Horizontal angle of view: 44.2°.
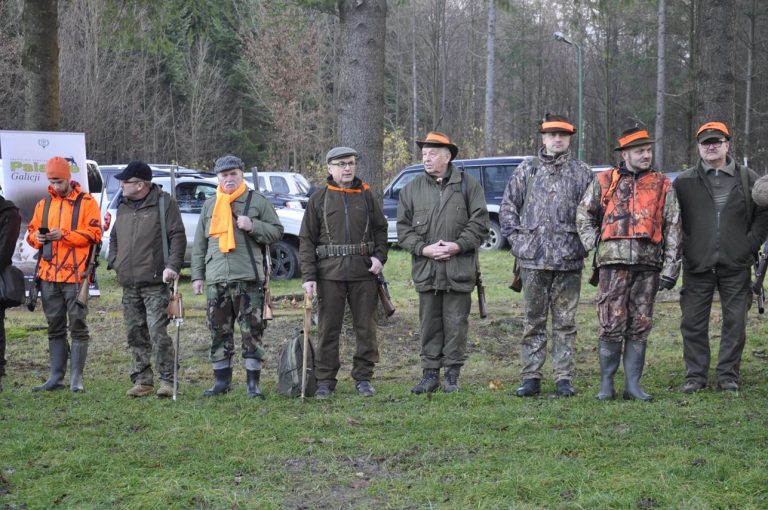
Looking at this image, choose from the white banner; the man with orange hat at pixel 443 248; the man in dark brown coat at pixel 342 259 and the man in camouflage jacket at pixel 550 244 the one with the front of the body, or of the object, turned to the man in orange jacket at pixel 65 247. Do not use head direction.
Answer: the white banner

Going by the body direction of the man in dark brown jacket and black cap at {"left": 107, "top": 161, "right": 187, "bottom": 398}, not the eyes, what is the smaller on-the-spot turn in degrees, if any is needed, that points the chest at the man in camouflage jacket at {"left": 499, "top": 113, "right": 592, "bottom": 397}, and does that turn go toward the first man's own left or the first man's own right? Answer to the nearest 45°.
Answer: approximately 135° to the first man's own left

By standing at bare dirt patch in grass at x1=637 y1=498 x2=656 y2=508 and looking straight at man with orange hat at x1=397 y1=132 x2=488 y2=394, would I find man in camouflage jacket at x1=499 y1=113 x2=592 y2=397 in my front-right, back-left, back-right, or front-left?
front-right

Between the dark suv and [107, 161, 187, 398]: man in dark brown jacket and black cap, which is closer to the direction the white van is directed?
the dark suv

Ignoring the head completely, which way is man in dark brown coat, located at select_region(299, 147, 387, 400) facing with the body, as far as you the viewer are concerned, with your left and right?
facing the viewer

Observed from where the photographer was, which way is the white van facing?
facing the viewer and to the right of the viewer

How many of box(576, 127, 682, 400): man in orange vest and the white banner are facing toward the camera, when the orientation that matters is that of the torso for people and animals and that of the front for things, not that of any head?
2

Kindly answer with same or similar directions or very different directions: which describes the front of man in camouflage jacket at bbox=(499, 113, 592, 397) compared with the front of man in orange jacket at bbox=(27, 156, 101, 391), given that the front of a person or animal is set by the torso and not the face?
same or similar directions

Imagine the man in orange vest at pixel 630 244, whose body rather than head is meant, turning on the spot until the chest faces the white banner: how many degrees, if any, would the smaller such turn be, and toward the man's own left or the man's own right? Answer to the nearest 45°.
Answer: approximately 90° to the man's own right

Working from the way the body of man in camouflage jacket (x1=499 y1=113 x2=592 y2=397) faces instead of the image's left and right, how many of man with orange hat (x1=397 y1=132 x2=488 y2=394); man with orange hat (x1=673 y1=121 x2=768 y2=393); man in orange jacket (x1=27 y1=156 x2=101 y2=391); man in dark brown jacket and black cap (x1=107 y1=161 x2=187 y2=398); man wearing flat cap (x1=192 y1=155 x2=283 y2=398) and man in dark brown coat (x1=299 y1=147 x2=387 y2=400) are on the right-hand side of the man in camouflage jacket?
5

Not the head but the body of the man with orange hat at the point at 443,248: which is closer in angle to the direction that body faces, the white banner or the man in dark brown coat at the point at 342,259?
the man in dark brown coat

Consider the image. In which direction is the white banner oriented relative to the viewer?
toward the camera

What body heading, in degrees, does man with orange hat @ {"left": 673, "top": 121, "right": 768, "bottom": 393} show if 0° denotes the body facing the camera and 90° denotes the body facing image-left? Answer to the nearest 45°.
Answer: approximately 0°

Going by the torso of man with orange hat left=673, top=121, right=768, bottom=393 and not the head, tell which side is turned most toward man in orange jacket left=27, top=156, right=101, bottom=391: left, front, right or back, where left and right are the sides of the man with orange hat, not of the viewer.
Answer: right

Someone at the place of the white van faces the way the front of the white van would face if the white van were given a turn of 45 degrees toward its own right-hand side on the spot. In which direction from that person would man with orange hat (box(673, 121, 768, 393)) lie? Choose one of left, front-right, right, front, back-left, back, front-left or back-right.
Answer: front

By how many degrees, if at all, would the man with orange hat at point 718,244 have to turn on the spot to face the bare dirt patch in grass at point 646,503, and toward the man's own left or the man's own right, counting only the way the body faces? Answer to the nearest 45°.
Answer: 0° — they already face it

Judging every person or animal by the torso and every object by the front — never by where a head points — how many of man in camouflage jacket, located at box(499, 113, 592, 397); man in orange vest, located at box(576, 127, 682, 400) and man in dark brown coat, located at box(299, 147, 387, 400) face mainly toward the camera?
3

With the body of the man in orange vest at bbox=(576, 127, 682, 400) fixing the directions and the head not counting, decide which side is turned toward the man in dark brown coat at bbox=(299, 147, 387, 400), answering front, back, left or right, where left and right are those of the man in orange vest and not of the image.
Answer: right

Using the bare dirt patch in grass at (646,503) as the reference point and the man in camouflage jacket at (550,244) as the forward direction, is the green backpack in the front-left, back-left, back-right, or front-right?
front-left
